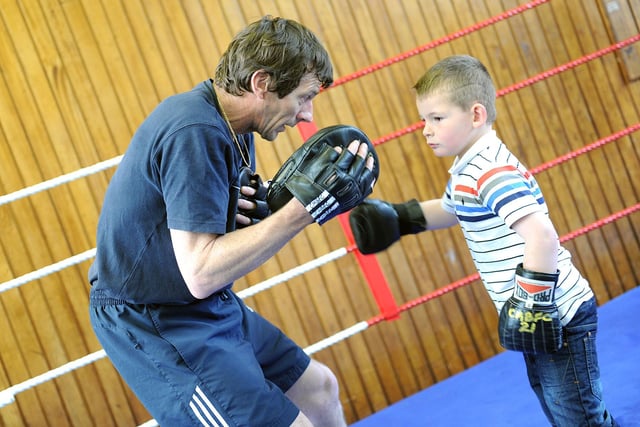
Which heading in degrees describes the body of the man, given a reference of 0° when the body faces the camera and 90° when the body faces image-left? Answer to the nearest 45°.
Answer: approximately 270°

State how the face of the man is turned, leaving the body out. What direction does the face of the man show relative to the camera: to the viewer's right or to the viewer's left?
to the viewer's right

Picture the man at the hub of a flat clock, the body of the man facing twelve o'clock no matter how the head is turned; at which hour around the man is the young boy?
The young boy is roughly at 12 o'clock from the man.
